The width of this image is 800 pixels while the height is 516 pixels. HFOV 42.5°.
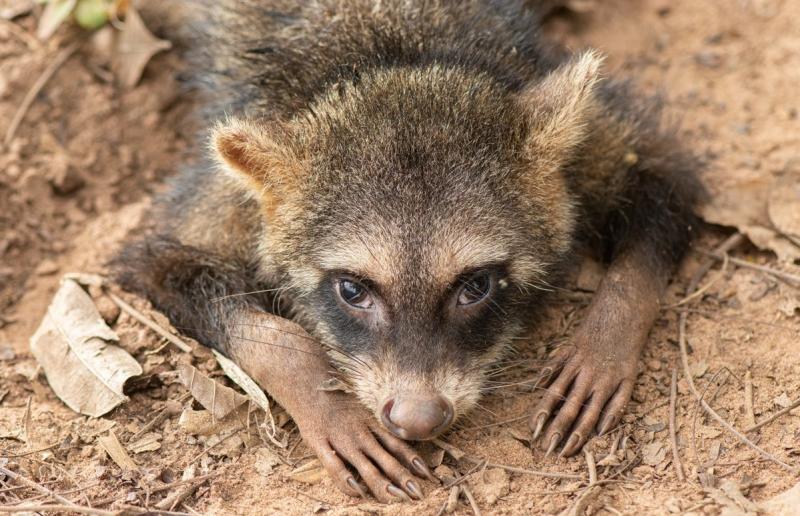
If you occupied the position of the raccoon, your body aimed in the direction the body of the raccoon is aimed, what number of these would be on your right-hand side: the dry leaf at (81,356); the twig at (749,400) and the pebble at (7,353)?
2

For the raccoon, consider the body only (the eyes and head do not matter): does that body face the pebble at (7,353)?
no

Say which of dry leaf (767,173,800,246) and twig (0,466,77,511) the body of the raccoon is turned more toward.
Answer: the twig

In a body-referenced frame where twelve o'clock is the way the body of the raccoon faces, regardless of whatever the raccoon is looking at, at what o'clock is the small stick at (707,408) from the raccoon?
The small stick is roughly at 10 o'clock from the raccoon.

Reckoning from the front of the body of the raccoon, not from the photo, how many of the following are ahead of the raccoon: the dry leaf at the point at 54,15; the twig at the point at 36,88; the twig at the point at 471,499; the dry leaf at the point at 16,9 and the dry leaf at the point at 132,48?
1

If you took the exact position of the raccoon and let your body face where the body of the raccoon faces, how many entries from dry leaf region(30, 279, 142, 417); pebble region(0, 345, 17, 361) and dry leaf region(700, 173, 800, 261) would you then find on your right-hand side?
2

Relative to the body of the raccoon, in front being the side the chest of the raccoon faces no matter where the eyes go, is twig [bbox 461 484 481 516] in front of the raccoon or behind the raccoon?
in front

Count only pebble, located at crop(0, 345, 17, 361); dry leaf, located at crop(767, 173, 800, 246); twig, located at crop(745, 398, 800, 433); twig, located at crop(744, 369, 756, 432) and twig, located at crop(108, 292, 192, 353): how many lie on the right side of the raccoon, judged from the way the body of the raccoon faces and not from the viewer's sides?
2

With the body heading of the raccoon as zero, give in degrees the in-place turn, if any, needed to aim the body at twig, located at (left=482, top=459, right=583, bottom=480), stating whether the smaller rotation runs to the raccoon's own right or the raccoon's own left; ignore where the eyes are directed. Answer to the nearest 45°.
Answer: approximately 45° to the raccoon's own left

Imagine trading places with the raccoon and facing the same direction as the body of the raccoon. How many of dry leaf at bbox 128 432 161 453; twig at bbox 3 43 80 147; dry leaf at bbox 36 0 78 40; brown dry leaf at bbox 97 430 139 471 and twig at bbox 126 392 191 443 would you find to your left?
0

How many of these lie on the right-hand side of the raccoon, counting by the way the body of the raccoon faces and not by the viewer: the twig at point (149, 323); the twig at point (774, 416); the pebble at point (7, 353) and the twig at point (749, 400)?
2

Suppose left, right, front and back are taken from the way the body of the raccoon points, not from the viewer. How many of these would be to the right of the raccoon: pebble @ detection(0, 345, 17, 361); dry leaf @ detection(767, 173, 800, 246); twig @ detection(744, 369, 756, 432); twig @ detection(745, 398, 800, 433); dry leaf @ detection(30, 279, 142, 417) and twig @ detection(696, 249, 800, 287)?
2

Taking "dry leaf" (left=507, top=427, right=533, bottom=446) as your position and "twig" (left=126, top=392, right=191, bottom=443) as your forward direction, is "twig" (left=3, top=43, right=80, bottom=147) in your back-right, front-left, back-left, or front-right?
front-right

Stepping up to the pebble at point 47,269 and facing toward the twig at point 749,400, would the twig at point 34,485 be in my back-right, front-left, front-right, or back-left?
front-right

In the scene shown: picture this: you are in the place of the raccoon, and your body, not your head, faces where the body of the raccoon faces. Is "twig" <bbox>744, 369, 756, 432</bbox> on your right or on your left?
on your left

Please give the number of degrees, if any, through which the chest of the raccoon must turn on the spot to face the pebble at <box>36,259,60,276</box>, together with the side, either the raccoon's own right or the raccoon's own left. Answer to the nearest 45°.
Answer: approximately 135° to the raccoon's own right

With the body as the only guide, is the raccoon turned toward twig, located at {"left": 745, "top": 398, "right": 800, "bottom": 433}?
no

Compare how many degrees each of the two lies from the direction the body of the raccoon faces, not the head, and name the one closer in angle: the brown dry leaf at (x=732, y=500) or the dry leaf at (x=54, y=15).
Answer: the brown dry leaf

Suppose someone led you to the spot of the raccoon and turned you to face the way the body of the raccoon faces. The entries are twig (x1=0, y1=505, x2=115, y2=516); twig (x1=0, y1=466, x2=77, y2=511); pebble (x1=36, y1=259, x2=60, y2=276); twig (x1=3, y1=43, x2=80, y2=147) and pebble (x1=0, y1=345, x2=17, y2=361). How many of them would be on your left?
0

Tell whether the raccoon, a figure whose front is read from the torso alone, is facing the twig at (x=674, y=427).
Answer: no

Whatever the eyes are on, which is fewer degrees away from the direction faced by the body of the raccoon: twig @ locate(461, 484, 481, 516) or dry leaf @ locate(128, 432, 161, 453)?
the twig

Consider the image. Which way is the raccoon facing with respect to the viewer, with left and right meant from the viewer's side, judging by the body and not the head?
facing the viewer

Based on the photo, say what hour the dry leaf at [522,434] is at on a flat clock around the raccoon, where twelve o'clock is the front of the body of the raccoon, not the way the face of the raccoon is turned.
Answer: The dry leaf is roughly at 11 o'clock from the raccoon.
